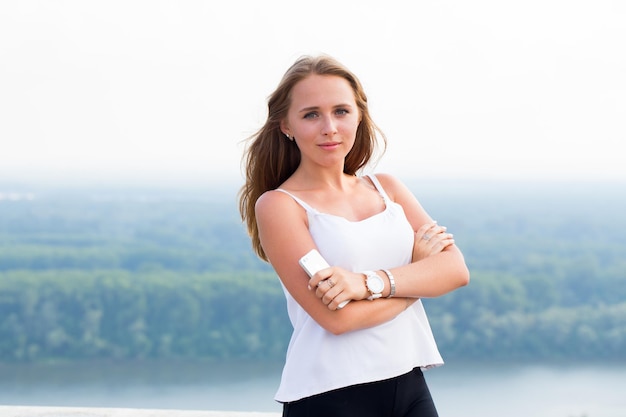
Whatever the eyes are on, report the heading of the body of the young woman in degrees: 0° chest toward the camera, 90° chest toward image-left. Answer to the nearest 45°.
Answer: approximately 315°
